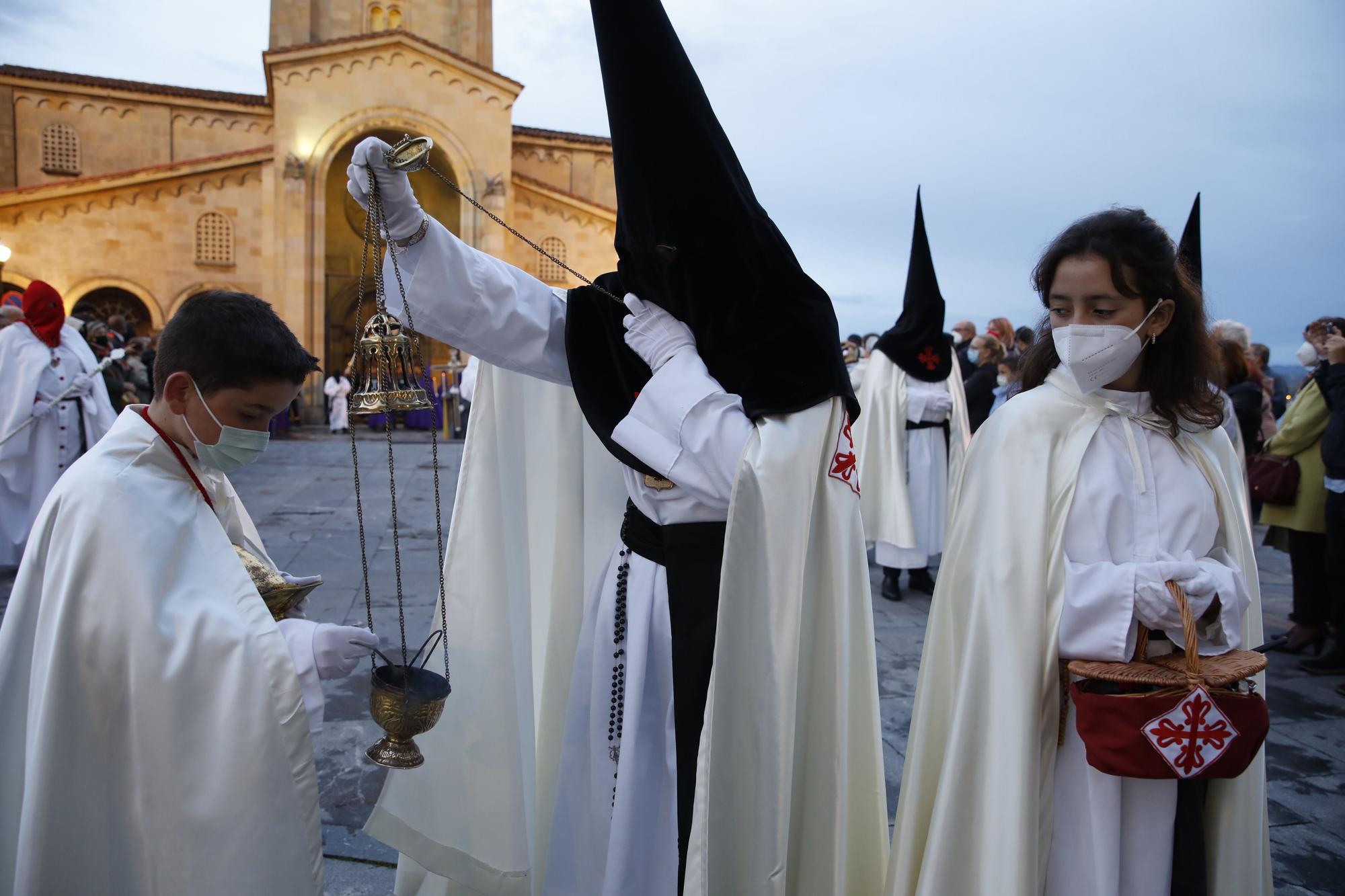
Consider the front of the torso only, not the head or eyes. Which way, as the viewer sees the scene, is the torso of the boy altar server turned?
to the viewer's right

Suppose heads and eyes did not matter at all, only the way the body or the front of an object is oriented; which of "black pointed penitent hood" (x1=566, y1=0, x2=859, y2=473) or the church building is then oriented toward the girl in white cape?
the church building

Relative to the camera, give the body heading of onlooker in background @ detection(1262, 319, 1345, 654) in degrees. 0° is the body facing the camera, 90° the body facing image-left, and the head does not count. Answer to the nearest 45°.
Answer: approximately 90°

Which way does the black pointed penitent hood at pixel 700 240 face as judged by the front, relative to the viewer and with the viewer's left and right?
facing the viewer and to the left of the viewer

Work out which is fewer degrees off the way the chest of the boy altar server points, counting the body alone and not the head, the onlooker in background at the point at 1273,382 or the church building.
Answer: the onlooker in background

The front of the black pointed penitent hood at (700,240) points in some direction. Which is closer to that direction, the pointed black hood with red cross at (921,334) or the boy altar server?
the boy altar server

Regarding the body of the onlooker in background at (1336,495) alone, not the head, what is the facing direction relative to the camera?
to the viewer's left

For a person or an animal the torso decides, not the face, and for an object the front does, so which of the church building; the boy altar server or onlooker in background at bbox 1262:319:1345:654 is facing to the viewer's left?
the onlooker in background

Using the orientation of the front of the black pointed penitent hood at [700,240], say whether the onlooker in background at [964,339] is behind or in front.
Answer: behind

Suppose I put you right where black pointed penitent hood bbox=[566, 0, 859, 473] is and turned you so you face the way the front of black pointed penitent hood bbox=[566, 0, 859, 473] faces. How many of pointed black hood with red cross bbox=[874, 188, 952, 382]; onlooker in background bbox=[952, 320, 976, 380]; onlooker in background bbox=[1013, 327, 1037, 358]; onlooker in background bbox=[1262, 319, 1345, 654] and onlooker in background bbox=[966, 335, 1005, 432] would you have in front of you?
0

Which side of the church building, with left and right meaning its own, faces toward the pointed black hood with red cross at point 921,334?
front

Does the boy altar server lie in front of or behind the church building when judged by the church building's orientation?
in front

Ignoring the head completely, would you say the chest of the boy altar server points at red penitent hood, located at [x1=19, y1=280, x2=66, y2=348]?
no

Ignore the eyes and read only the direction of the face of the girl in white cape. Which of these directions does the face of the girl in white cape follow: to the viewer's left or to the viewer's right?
to the viewer's left

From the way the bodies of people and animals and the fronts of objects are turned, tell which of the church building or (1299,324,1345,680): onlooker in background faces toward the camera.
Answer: the church building

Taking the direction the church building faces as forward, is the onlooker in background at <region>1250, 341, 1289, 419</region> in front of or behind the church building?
in front
